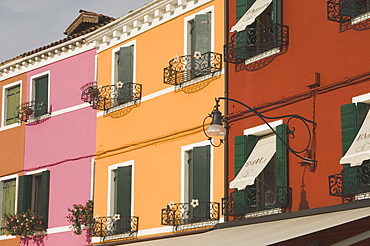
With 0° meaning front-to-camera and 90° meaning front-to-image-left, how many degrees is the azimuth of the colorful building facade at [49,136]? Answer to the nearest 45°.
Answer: approximately 45°

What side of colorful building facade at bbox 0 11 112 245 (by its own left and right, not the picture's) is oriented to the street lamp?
left

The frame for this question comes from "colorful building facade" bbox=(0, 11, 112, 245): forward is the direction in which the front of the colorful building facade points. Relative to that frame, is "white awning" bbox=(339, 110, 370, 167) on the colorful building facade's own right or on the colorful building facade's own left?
on the colorful building facade's own left

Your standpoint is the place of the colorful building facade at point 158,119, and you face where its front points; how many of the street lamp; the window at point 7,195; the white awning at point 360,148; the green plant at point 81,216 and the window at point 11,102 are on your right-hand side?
3

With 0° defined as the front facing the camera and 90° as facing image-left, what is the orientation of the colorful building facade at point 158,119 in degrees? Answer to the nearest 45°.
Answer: approximately 45°

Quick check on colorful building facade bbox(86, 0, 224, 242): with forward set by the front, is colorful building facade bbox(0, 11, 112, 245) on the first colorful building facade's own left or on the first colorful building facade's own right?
on the first colorful building facade's own right

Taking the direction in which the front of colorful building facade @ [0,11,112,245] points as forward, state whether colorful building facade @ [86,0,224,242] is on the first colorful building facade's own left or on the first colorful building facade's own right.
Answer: on the first colorful building facade's own left

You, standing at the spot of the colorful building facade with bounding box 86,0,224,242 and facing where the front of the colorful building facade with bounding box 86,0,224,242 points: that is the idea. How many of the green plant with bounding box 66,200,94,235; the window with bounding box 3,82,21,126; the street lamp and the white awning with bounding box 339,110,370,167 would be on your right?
2

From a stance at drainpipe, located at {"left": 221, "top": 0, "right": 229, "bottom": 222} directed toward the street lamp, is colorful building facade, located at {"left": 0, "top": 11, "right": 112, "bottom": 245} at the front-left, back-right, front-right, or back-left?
back-right
